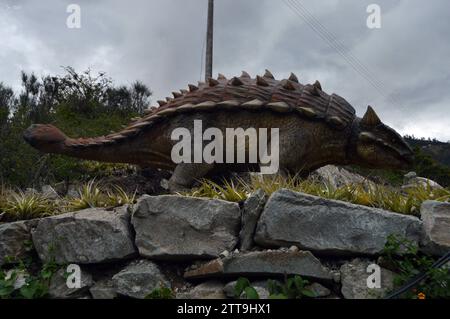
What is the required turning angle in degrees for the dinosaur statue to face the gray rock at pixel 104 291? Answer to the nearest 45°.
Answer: approximately 135° to its right

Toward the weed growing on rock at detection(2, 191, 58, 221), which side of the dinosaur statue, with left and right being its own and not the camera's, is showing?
back

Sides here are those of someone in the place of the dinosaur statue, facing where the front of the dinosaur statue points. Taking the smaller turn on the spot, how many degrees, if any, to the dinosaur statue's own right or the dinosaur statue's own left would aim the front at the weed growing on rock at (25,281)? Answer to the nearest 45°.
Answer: approximately 180°

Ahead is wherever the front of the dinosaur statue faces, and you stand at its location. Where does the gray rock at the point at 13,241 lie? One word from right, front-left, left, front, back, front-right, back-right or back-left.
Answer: back

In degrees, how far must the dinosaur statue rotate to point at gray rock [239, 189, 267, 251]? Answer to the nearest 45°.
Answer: approximately 90° to its right

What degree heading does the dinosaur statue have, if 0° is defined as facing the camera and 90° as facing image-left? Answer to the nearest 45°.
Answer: approximately 270°

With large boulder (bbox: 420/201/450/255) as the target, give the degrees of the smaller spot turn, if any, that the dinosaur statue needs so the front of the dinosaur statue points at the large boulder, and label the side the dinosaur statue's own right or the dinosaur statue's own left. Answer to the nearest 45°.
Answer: approximately 45° to the dinosaur statue's own right

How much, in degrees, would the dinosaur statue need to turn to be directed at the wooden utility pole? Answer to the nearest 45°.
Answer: approximately 90° to its left

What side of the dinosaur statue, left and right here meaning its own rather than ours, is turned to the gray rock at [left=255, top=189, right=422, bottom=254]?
right
